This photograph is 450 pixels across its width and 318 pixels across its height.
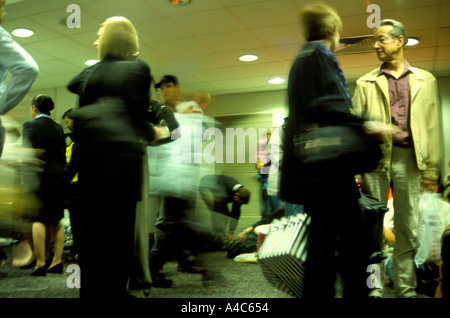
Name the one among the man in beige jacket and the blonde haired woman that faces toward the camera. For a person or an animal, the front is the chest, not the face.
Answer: the man in beige jacket

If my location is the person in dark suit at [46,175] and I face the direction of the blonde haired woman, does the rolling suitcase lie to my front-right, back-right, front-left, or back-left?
front-left

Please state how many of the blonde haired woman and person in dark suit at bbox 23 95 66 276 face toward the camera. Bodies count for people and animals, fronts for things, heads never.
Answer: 0

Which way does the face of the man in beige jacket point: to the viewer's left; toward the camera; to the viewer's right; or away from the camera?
to the viewer's left

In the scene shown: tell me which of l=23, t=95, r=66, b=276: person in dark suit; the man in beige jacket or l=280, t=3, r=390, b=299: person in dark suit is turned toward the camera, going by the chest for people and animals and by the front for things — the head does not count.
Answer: the man in beige jacket

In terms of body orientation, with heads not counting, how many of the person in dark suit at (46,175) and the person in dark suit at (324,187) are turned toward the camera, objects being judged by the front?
0

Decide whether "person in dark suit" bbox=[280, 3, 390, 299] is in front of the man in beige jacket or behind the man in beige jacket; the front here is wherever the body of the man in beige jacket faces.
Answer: in front

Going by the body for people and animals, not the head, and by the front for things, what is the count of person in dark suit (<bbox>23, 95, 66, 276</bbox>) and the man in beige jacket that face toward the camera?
1

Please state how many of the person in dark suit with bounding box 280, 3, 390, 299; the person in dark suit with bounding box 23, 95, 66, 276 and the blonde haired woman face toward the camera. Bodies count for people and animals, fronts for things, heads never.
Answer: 0

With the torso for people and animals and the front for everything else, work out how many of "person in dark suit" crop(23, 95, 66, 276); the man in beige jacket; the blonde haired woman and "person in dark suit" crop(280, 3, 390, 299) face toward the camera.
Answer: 1

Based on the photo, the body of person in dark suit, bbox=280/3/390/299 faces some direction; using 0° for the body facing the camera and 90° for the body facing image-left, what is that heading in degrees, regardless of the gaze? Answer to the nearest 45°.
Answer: approximately 225°

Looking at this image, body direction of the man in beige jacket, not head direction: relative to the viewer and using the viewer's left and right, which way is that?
facing the viewer

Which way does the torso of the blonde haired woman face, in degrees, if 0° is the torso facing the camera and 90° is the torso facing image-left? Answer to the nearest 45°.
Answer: approximately 135°

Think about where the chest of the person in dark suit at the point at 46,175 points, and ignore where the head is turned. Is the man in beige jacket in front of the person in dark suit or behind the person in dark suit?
behind

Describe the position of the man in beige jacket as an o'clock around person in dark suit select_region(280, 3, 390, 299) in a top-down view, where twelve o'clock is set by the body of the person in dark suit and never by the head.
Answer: The man in beige jacket is roughly at 11 o'clock from the person in dark suit.

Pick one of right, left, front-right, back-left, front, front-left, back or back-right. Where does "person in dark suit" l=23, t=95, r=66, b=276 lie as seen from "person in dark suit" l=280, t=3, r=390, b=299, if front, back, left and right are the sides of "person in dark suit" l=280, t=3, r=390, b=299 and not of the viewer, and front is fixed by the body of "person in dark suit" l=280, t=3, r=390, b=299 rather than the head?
left

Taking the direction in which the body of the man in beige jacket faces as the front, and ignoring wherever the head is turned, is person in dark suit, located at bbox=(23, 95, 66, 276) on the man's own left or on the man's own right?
on the man's own right
